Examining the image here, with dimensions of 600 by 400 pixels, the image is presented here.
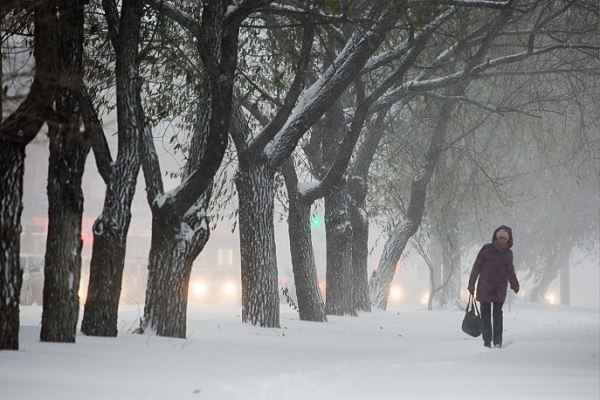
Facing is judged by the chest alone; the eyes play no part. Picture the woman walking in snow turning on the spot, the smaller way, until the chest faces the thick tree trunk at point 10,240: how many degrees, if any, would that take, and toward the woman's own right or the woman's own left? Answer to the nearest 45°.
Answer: approximately 45° to the woman's own right

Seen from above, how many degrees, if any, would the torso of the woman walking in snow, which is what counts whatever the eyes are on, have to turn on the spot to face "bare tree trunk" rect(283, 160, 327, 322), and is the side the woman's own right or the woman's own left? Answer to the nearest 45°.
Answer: approximately 135° to the woman's own right

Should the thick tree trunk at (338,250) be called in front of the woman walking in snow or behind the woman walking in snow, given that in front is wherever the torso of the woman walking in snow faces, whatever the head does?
behind

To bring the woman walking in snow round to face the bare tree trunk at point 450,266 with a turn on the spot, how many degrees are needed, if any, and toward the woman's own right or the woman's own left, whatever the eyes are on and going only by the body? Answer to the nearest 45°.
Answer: approximately 180°

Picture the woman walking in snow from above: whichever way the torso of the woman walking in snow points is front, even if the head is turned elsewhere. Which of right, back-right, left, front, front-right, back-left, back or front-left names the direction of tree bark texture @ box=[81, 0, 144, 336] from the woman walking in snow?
front-right

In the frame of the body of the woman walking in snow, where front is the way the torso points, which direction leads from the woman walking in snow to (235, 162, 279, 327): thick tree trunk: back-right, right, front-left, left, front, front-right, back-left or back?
right

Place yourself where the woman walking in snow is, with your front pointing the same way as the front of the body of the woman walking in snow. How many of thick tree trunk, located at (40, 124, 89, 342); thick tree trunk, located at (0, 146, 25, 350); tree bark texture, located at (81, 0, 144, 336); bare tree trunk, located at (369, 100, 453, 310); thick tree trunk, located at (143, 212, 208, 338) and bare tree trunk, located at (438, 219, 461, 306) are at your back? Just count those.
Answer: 2

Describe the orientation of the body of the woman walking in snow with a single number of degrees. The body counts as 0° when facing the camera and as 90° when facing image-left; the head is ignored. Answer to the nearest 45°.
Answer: approximately 0°

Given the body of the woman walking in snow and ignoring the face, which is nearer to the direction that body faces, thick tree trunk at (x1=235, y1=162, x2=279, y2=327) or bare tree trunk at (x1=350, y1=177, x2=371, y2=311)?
the thick tree trunk

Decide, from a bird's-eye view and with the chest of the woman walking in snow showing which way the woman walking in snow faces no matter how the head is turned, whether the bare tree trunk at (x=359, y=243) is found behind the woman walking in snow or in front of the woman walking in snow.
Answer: behind

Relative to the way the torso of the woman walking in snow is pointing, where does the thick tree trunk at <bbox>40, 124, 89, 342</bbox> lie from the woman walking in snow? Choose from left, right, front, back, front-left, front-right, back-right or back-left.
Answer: front-right

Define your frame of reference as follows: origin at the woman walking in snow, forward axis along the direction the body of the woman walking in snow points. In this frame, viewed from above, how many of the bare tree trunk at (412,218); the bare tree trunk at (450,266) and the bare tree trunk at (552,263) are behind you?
3

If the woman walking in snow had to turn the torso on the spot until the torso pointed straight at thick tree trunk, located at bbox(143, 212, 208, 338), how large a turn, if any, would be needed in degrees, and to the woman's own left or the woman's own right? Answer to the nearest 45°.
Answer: approximately 45° to the woman's own right

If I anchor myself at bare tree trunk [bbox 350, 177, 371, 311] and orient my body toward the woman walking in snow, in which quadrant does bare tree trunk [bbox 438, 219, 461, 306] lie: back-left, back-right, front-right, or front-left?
back-left
